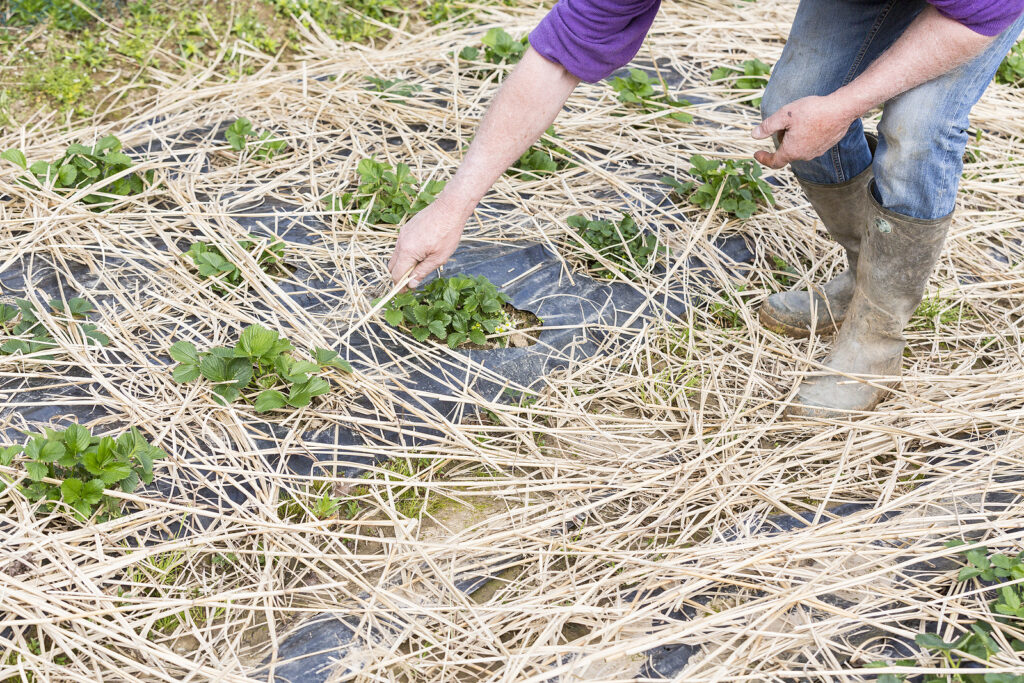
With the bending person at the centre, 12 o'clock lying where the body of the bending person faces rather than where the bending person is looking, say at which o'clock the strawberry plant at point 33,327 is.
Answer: The strawberry plant is roughly at 1 o'clock from the bending person.

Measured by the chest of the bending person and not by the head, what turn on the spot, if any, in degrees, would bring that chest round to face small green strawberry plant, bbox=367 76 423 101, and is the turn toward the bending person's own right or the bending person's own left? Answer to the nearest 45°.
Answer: approximately 90° to the bending person's own right

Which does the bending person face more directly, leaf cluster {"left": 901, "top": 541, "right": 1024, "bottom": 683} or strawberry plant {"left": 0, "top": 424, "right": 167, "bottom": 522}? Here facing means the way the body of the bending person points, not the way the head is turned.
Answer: the strawberry plant

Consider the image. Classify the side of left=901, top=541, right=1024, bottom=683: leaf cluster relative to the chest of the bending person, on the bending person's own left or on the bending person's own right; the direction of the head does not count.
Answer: on the bending person's own left

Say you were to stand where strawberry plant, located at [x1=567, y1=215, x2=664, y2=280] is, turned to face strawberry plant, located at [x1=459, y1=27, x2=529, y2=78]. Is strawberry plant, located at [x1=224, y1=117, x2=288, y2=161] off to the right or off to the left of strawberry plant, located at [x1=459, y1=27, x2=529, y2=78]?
left

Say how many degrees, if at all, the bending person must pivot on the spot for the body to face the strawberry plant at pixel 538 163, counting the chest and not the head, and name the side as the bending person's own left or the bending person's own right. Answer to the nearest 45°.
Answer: approximately 90° to the bending person's own right

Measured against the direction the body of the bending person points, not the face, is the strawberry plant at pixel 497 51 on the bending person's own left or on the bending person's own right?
on the bending person's own right

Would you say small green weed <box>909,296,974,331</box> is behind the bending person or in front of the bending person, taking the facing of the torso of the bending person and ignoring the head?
behind

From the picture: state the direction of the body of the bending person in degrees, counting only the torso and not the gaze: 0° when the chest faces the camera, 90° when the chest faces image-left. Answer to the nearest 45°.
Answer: approximately 45°

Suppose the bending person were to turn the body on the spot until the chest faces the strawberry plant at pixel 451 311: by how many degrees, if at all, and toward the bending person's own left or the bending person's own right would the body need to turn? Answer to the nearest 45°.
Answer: approximately 45° to the bending person's own right
